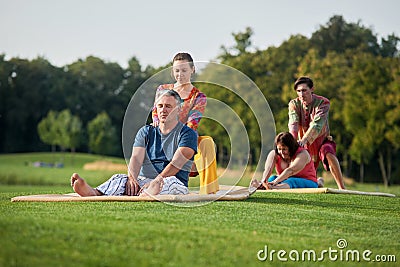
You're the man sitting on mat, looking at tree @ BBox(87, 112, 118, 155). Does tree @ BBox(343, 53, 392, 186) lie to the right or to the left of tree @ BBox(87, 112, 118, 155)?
right

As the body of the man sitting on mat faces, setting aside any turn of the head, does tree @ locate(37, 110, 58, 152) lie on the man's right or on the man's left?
on the man's right

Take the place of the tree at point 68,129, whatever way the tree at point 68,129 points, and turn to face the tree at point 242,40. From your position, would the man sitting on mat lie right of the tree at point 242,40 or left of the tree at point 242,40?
right

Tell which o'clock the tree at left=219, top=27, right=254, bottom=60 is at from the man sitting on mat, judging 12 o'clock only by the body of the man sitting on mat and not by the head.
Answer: The tree is roughly at 5 o'clock from the man sitting on mat.

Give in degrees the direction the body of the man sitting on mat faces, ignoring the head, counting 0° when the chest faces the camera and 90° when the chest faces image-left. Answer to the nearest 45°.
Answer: approximately 45°

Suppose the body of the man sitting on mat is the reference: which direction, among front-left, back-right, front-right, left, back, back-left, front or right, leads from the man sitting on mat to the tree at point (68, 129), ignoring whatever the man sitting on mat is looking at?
back-right
